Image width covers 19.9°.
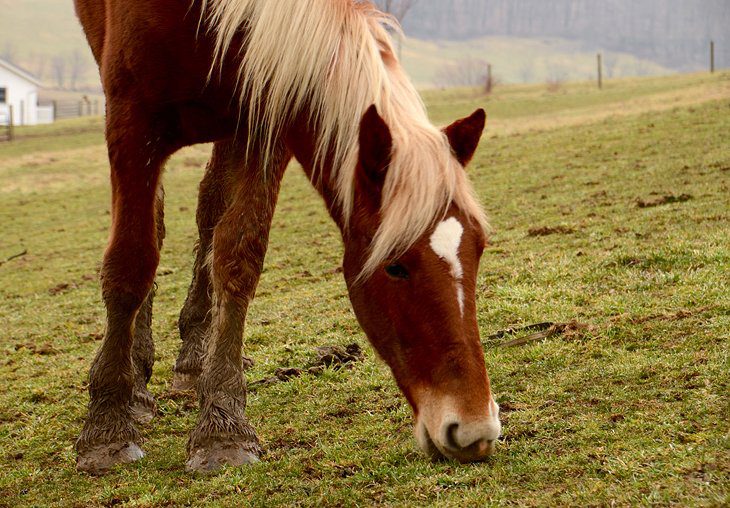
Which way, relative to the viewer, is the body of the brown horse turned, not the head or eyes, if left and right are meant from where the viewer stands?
facing the viewer and to the right of the viewer

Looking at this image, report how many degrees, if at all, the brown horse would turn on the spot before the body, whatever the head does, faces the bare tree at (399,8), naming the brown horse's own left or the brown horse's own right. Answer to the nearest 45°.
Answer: approximately 135° to the brown horse's own left
